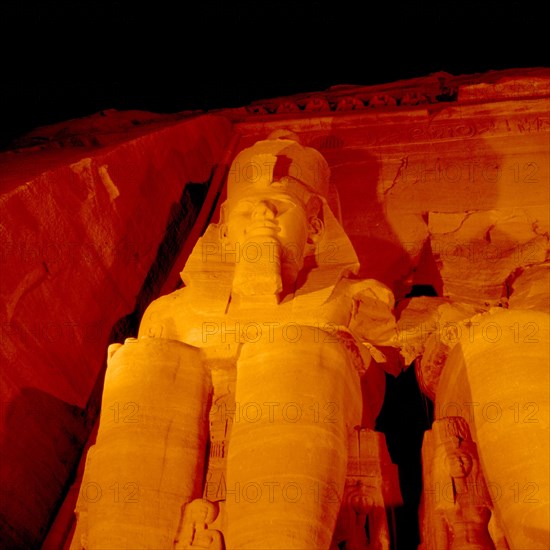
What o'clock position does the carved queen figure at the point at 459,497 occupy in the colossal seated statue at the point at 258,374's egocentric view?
The carved queen figure is roughly at 9 o'clock from the colossal seated statue.

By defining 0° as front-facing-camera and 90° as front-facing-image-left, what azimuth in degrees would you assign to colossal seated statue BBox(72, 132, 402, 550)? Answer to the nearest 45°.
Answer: approximately 0°
